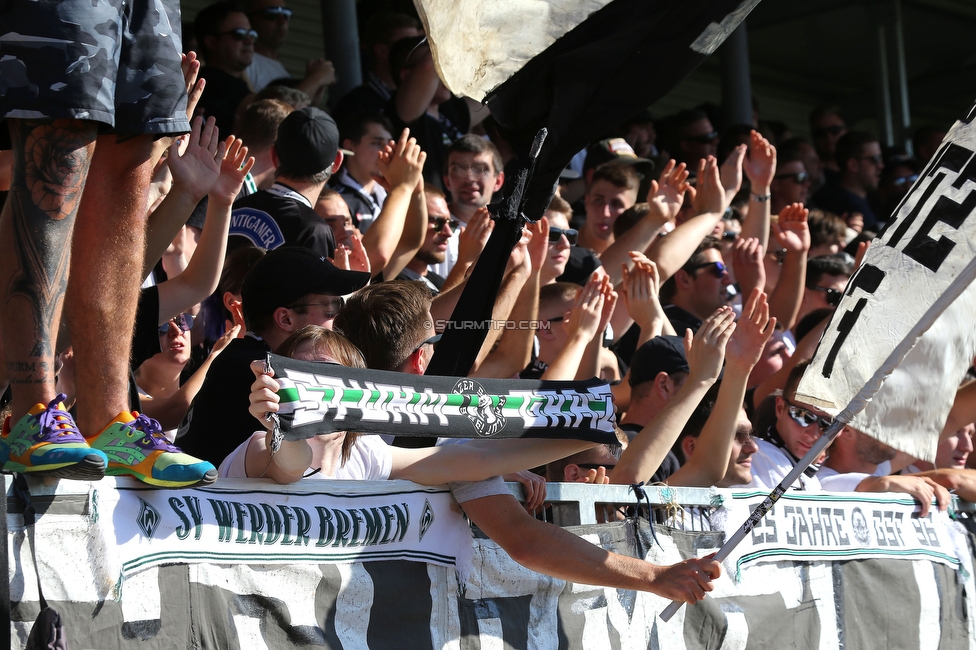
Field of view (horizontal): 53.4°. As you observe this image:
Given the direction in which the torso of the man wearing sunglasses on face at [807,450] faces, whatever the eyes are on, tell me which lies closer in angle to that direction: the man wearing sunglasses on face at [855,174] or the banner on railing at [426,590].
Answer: the banner on railing

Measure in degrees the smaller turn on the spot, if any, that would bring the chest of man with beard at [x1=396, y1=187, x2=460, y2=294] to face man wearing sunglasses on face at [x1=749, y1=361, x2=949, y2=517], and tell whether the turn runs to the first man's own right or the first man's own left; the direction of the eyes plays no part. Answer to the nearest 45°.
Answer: approximately 45° to the first man's own left

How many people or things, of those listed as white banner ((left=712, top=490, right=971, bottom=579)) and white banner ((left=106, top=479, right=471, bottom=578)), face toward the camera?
2

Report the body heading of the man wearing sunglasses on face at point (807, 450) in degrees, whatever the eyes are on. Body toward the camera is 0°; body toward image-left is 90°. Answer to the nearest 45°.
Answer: approximately 315°

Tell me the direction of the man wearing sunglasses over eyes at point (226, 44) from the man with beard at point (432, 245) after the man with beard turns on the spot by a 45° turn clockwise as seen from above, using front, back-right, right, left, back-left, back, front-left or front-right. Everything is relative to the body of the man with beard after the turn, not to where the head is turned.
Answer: back-right

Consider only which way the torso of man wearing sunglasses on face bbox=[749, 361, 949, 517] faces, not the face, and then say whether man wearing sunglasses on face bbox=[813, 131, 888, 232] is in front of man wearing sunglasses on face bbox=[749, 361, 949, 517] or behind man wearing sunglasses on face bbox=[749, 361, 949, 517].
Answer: behind

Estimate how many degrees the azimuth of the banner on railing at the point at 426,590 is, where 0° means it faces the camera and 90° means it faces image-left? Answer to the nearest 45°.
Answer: approximately 0°

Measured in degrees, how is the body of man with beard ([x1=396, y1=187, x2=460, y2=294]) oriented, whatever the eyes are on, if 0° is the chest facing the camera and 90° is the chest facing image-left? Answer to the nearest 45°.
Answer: approximately 315°

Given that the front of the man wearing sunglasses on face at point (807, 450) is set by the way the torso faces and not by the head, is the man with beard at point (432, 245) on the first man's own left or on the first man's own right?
on the first man's own right

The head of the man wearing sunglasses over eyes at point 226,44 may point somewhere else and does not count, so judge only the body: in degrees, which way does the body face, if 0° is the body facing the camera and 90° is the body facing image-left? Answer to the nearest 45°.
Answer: approximately 315°

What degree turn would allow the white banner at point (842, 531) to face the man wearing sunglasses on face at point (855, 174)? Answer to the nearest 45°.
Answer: approximately 180°

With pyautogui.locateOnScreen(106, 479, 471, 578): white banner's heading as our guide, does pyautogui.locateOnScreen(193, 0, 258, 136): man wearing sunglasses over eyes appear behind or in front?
behind

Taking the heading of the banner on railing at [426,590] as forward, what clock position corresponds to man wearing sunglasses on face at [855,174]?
The man wearing sunglasses on face is roughly at 6 o'clock from the banner on railing.
